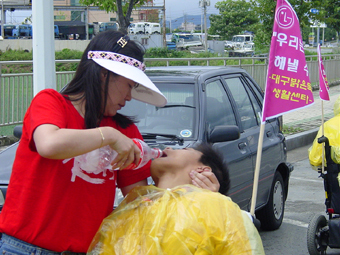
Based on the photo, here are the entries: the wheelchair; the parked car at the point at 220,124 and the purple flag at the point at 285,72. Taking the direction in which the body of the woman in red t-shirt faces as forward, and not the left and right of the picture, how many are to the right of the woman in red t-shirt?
0

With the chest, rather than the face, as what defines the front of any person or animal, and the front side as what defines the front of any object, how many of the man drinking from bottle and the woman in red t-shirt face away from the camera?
0

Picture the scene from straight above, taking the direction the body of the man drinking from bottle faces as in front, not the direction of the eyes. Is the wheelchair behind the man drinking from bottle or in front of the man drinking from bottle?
behind

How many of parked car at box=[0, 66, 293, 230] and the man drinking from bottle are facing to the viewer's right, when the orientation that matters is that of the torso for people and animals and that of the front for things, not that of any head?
0

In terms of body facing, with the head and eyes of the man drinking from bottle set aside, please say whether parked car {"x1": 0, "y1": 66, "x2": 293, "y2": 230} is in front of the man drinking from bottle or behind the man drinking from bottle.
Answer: behind

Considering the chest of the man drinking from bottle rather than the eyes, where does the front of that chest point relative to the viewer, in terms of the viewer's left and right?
facing the viewer and to the left of the viewer

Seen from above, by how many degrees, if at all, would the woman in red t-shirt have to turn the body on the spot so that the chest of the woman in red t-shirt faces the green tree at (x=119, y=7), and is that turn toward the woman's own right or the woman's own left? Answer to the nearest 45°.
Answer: approximately 135° to the woman's own left

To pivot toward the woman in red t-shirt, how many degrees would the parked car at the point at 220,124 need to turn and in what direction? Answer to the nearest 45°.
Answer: approximately 45° to its left

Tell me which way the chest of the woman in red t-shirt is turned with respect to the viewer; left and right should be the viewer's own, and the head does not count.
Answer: facing the viewer and to the right of the viewer

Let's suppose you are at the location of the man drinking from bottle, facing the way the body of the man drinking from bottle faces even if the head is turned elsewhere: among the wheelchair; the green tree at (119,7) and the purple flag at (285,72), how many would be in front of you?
0

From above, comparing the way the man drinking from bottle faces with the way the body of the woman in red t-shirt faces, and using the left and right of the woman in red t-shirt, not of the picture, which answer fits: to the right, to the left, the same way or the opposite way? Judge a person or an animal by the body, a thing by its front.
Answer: to the right

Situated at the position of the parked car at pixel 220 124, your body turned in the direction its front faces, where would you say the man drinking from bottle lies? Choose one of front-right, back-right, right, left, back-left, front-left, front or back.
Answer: front-left

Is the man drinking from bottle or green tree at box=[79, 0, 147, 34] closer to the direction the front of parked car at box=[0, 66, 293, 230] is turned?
the man drinking from bottle
